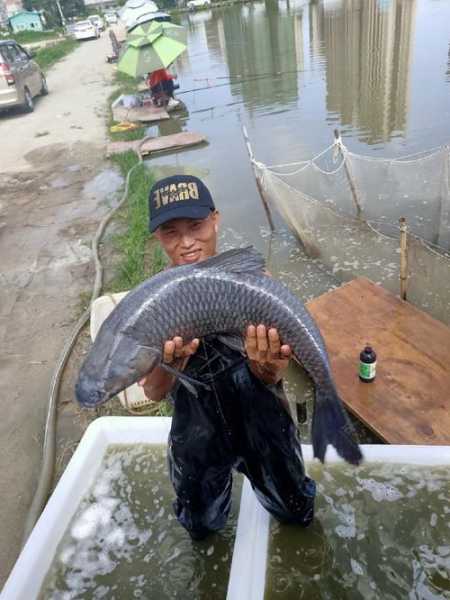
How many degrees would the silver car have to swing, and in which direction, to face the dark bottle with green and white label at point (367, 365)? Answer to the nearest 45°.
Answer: approximately 135° to its right

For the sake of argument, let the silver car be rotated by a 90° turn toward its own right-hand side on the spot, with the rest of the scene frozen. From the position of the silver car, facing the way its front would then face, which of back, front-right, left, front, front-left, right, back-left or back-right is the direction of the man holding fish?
front-right

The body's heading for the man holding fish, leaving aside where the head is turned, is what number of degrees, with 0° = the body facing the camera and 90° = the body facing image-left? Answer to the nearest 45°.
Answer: approximately 0°

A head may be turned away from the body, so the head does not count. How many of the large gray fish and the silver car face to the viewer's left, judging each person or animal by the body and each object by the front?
1

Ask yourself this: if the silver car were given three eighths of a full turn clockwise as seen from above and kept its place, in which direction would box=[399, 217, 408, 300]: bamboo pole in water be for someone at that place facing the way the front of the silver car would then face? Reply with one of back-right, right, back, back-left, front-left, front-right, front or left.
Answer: front

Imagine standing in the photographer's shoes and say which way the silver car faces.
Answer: facing away from the viewer and to the right of the viewer

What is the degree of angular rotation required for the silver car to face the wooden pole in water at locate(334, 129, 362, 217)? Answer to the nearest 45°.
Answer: approximately 135° to its right

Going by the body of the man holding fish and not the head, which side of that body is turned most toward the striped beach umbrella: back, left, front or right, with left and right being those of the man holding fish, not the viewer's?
back

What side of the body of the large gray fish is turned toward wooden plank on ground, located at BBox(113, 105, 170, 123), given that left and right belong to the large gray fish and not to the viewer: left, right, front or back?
right

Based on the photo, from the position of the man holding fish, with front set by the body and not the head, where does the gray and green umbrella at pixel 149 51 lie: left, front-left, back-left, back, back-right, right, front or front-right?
back

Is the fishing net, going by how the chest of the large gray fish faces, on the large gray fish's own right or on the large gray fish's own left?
on the large gray fish's own right

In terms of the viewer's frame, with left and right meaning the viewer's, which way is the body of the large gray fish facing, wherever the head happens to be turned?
facing to the left of the viewer
